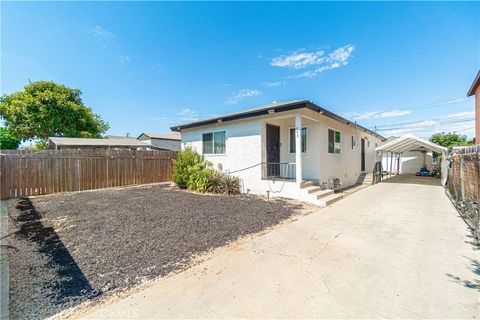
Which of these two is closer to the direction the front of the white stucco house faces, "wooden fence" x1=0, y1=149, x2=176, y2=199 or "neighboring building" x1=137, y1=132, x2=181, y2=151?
the wooden fence

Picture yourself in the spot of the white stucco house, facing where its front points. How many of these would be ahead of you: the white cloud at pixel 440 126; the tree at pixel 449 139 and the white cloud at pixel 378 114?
0

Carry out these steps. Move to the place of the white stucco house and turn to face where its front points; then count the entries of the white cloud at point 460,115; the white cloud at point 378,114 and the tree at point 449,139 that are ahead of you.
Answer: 0

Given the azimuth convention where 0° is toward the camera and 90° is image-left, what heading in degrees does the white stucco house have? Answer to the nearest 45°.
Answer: approximately 45°

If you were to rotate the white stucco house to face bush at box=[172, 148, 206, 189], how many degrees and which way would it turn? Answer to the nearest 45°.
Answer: approximately 45° to its right

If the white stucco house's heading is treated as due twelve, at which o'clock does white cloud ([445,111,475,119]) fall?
The white cloud is roughly at 6 o'clock from the white stucco house.

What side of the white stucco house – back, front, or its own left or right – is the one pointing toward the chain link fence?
left

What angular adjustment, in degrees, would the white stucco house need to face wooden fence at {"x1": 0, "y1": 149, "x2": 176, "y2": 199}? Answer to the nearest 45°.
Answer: approximately 45° to its right

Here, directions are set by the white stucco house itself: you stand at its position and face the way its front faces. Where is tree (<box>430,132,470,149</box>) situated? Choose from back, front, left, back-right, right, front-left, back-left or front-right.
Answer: back

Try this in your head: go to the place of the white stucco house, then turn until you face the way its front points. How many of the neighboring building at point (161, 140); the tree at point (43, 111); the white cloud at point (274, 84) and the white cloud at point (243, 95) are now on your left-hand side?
0

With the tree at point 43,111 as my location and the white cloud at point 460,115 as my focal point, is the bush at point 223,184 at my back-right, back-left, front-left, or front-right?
front-right

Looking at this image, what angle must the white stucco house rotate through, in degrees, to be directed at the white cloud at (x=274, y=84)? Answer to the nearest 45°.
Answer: approximately 135° to its right

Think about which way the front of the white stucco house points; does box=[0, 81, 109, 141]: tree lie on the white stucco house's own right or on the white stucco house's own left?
on the white stucco house's own right

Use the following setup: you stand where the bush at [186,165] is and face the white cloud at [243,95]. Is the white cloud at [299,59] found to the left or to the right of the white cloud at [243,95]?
right

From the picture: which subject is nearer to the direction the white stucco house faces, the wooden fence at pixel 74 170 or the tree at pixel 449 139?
the wooden fence
